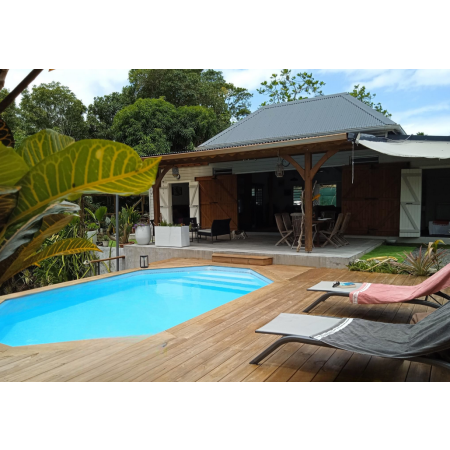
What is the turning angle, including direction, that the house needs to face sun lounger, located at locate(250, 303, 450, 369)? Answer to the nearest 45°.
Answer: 0° — it already faces it

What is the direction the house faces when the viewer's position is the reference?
facing the viewer

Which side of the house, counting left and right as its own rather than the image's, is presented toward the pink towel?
front

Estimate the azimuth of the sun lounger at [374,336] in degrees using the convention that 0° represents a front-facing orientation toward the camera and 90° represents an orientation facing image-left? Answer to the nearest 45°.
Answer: approximately 90°

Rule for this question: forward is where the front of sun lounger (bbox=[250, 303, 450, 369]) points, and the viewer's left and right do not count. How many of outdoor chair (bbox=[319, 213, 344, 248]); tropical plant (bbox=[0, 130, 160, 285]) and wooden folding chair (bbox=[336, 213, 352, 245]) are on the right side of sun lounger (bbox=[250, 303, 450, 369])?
2

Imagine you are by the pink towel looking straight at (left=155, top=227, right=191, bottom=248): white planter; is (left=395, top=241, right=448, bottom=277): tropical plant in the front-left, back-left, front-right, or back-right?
front-right

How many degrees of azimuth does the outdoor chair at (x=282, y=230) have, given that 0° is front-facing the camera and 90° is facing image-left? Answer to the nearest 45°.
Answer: approximately 270°

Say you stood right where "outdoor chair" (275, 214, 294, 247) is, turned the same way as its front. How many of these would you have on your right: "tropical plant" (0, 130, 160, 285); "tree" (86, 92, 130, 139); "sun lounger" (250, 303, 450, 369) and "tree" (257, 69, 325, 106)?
2

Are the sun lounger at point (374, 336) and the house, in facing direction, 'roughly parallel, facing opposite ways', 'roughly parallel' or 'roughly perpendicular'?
roughly perpendicular

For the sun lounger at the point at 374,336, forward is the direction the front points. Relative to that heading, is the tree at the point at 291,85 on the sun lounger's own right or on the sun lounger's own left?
on the sun lounger's own right

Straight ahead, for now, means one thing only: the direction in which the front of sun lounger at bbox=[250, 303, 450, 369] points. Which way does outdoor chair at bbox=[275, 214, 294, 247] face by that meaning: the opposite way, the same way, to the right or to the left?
the opposite way

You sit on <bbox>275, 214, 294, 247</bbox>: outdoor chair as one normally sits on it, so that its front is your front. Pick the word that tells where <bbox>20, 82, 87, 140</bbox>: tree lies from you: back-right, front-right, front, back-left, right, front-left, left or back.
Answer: back-left
